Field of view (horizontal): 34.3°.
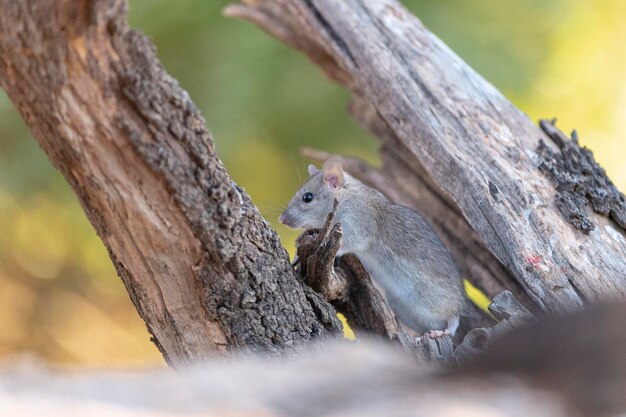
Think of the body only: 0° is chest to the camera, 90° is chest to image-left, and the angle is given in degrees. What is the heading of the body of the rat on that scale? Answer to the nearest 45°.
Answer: approximately 90°

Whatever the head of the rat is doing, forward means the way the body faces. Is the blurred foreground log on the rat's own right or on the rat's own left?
on the rat's own left

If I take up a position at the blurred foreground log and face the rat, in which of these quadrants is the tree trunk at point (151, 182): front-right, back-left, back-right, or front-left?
front-left

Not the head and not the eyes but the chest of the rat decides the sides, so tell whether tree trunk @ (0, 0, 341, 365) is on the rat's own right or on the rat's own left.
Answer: on the rat's own left

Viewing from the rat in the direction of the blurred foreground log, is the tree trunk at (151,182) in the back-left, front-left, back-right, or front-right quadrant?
front-right
